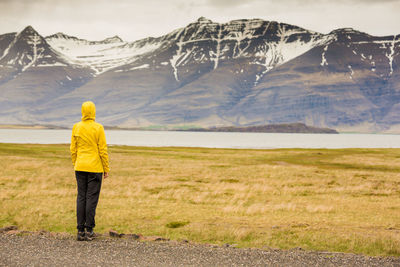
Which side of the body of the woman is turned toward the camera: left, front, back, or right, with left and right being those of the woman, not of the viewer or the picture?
back
